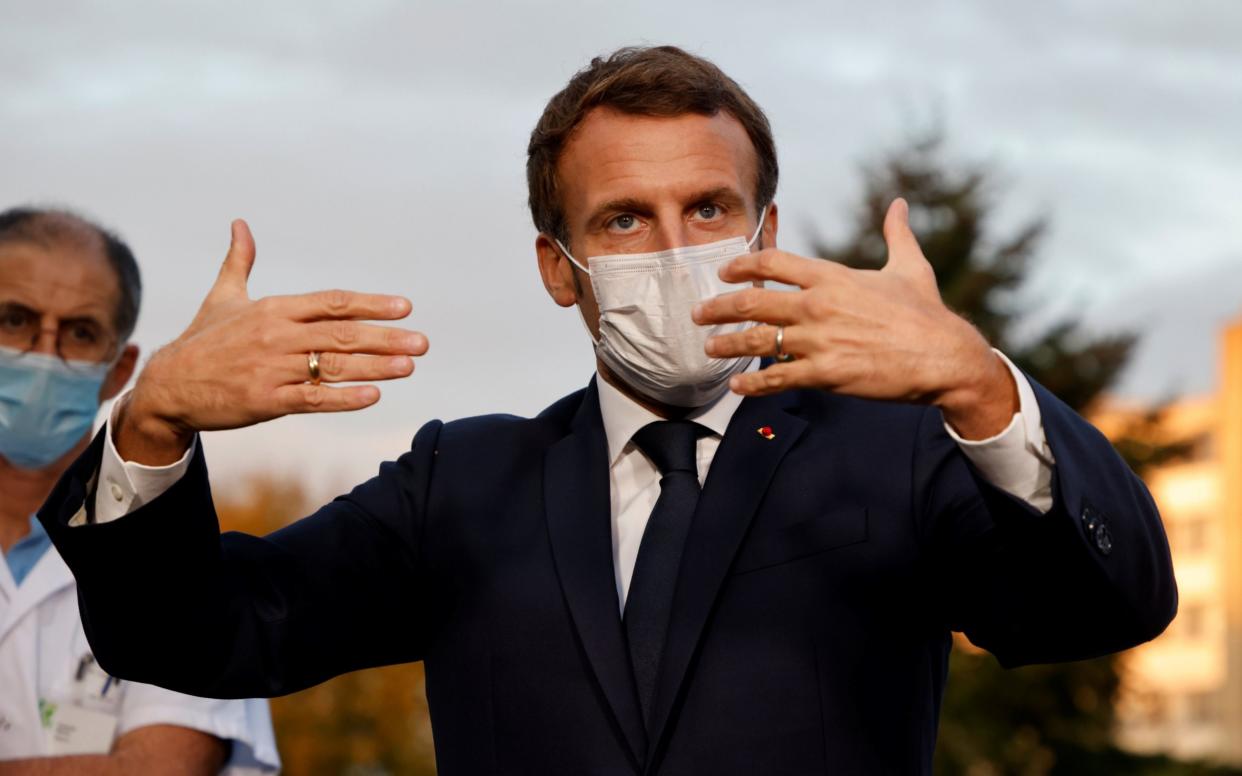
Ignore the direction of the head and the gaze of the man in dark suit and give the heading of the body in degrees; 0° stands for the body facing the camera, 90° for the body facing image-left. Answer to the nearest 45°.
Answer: approximately 0°

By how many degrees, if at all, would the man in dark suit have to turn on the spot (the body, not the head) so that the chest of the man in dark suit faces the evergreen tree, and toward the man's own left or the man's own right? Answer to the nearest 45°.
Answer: approximately 180°
